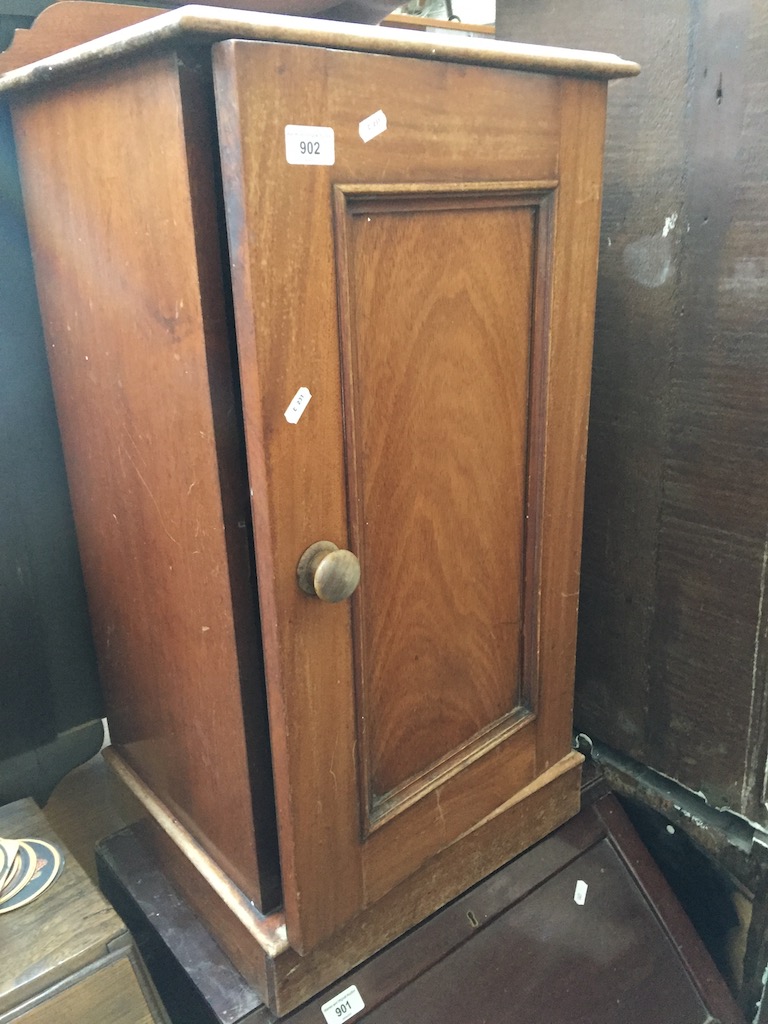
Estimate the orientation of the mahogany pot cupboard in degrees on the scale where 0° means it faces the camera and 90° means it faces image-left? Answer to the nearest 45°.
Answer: approximately 315°
